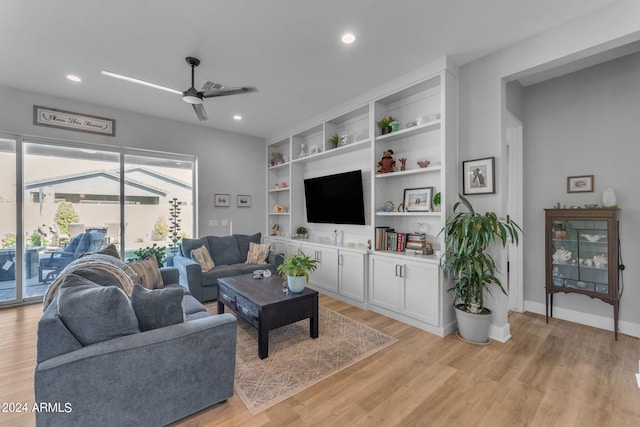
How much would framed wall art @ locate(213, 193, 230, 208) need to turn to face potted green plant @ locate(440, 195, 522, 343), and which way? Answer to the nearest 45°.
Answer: approximately 45° to its left

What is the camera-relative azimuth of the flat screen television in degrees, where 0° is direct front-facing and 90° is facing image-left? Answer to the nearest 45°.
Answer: approximately 45°

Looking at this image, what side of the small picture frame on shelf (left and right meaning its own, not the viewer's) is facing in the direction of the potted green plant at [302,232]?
right

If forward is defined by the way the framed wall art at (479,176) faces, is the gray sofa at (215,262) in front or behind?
in front

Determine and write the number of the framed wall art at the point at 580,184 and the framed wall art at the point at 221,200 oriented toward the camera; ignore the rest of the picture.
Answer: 2

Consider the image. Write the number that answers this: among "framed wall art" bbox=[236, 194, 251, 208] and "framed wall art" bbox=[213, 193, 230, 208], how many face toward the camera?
2

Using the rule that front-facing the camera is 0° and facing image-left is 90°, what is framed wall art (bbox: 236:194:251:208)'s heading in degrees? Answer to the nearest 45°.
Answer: approximately 0°

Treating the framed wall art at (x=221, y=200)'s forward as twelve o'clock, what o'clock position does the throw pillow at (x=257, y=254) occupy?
The throw pillow is roughly at 11 o'clock from the framed wall art.

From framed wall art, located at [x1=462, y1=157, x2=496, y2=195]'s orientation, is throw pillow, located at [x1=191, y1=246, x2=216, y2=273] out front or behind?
out front
